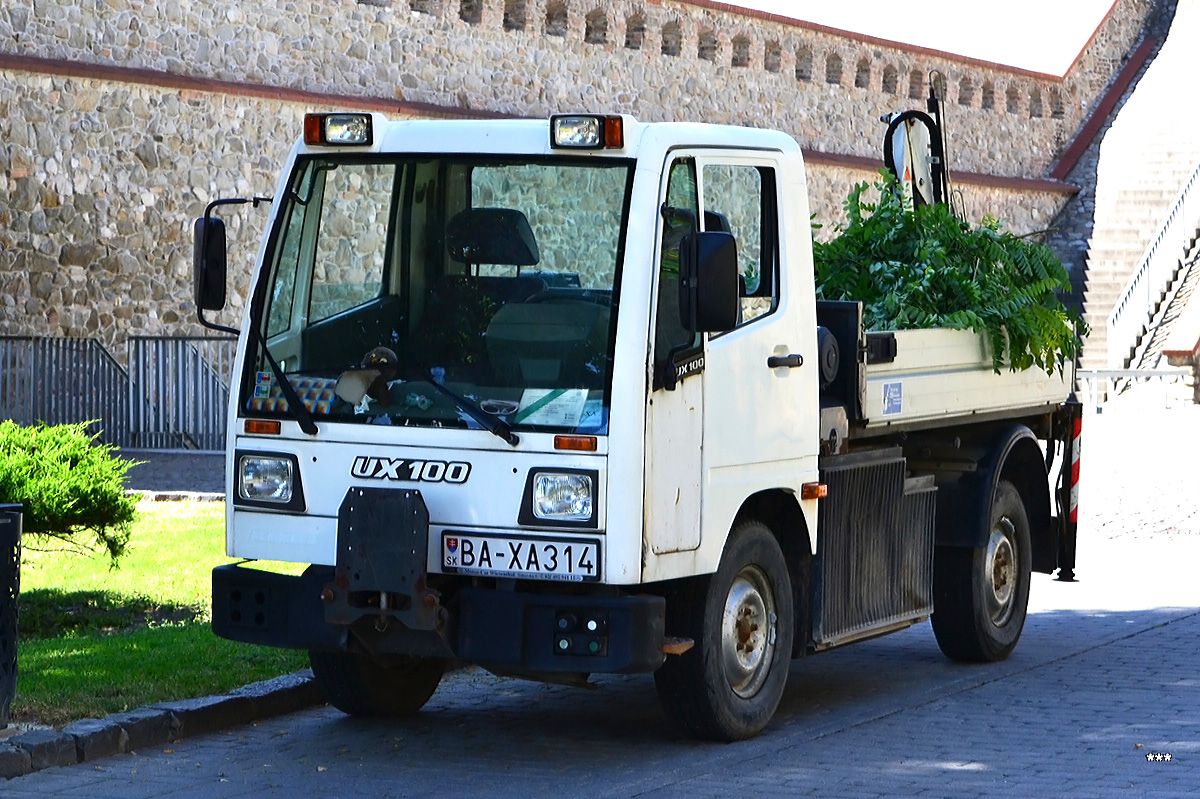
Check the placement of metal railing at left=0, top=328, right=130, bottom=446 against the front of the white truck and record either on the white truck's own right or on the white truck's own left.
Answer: on the white truck's own right

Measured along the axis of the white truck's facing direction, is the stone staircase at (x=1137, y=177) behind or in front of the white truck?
behind

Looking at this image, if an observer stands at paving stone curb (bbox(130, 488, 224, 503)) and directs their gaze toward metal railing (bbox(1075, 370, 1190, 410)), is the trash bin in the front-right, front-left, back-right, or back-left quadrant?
back-right

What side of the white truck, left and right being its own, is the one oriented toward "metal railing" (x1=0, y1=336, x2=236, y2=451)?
right

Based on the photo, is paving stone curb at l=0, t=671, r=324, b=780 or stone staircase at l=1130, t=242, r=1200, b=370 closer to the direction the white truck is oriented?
the paving stone curb

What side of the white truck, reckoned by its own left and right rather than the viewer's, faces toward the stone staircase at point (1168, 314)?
back

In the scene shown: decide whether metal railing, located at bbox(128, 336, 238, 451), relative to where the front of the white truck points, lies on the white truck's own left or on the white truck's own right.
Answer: on the white truck's own right

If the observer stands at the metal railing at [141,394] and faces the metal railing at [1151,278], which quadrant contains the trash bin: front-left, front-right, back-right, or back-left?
back-right

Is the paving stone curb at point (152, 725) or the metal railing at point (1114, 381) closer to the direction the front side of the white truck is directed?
the paving stone curb

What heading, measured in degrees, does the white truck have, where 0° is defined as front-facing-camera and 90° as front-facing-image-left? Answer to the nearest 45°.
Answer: approximately 45°

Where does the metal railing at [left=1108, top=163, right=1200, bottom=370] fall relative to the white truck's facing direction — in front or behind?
behind
